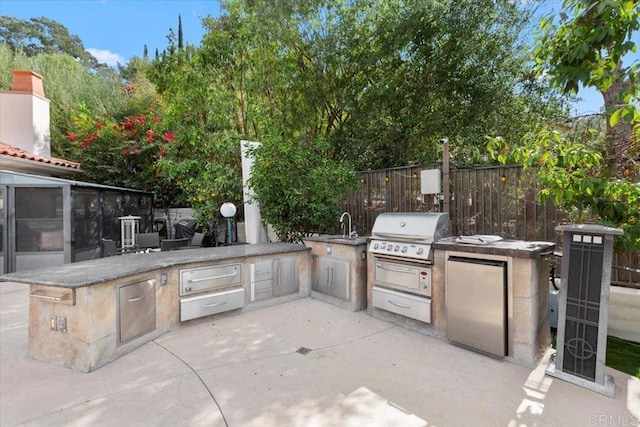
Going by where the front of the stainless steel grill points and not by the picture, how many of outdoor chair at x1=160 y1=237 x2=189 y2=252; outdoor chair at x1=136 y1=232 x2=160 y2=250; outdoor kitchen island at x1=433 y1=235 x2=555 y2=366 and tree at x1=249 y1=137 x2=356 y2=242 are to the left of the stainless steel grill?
1

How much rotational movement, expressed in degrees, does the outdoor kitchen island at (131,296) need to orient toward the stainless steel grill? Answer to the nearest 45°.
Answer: approximately 45° to its left

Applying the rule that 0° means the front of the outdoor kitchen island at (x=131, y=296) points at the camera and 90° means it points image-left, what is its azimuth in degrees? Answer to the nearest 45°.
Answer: approximately 315°

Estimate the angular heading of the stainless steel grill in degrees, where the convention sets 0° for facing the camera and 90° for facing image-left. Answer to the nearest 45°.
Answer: approximately 45°

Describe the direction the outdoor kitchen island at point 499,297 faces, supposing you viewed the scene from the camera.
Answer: facing the viewer and to the left of the viewer

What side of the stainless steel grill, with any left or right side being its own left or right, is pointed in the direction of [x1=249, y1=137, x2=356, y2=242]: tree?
right

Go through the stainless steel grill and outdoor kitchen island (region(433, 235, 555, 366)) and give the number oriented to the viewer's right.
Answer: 0

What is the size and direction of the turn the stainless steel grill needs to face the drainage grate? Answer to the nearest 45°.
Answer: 0° — it already faces it

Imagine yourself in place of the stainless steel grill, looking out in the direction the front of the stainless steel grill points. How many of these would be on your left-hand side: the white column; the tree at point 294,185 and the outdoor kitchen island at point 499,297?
1

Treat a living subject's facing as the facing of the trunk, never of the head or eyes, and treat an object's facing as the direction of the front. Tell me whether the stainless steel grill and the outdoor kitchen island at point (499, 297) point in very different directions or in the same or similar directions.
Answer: same or similar directions

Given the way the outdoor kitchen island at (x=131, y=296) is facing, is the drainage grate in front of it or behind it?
in front

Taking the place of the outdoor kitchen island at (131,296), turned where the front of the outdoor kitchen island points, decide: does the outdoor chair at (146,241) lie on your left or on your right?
on your left

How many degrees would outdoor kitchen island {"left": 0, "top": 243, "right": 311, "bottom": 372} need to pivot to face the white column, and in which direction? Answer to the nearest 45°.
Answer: approximately 90° to its left

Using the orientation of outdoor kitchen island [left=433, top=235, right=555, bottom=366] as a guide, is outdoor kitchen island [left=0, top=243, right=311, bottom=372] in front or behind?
in front
